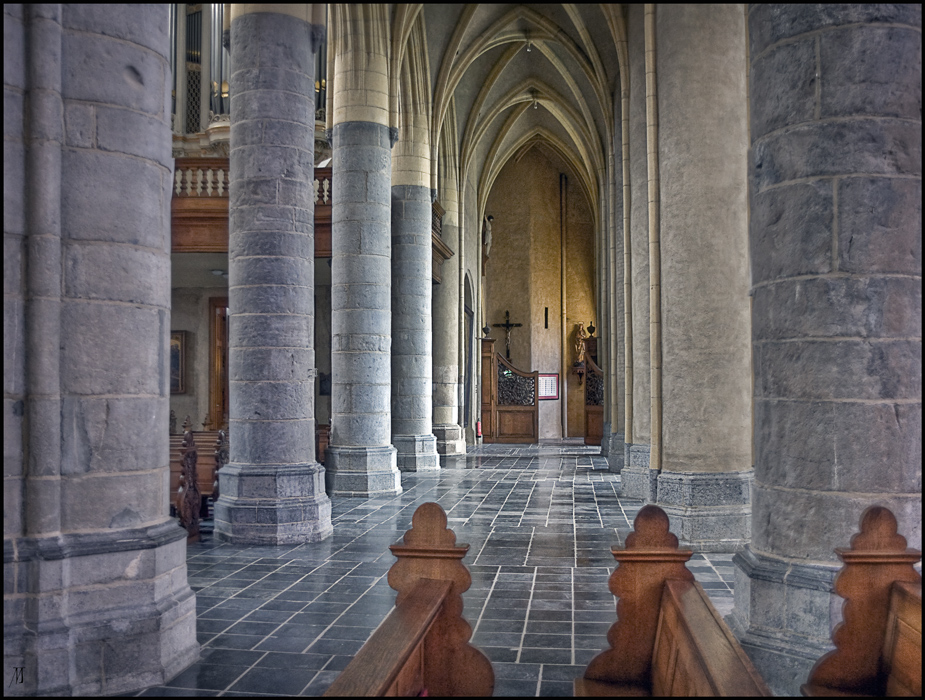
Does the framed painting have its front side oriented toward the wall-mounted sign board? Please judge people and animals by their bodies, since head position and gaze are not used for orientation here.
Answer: no

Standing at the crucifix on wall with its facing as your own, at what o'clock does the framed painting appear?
The framed painting is roughly at 1 o'clock from the crucifix on wall.

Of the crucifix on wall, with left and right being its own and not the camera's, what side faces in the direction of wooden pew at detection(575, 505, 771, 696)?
front

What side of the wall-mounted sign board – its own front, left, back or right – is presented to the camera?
front

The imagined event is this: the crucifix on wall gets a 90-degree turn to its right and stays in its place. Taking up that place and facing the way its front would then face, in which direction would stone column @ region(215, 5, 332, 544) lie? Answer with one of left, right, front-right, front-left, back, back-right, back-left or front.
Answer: left

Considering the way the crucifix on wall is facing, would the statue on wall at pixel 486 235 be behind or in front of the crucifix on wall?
in front

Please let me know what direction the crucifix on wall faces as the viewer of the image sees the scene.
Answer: facing the viewer
